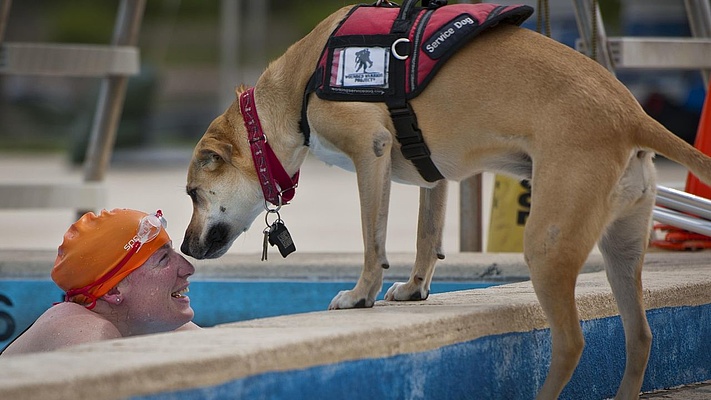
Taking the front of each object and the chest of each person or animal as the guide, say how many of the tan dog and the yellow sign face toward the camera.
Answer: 1

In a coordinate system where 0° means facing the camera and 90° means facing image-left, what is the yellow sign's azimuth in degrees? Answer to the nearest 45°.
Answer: approximately 0°

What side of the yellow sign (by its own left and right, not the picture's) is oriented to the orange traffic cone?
left

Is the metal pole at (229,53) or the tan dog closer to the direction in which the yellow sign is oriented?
the tan dog

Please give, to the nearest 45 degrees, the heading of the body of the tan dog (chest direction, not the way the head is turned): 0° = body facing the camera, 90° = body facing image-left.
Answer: approximately 135°

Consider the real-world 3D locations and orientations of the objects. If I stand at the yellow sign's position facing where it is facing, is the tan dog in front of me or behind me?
in front

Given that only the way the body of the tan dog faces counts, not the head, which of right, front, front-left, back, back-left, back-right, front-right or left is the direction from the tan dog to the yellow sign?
front-right

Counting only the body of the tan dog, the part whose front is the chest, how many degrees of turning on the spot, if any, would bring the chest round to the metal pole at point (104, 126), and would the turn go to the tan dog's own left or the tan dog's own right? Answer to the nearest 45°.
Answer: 0° — it already faces it

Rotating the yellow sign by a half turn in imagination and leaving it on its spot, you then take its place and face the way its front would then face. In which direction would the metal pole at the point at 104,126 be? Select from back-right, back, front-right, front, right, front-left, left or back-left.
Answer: left
